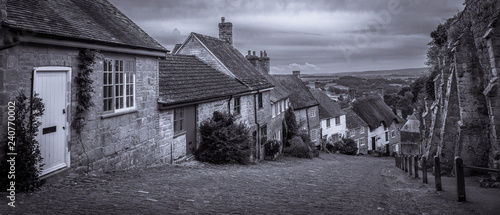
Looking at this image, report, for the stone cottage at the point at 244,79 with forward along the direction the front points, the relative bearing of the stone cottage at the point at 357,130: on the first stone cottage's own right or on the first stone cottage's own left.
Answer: on the first stone cottage's own left

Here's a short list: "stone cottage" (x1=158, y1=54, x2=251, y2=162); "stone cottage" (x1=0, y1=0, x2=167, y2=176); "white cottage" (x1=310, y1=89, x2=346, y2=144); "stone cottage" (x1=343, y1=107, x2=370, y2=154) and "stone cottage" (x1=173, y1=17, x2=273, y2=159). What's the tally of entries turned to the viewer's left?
0

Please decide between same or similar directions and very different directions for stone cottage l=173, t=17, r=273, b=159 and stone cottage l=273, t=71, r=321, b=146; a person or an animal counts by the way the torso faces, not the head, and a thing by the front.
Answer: same or similar directions

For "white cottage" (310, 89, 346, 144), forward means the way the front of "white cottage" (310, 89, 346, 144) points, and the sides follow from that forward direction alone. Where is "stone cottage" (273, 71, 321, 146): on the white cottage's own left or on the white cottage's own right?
on the white cottage's own right

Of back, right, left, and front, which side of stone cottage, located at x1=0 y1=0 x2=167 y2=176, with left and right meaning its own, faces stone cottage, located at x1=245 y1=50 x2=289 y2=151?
left

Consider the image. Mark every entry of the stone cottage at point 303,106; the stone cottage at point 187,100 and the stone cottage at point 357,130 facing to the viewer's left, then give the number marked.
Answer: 0

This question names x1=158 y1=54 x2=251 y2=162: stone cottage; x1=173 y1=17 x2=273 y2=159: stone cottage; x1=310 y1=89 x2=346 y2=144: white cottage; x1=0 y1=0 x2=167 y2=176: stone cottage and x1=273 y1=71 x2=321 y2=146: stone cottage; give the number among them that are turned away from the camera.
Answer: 0

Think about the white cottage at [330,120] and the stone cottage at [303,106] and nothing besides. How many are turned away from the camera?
0

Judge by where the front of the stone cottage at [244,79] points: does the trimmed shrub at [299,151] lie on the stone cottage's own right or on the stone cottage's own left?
on the stone cottage's own left

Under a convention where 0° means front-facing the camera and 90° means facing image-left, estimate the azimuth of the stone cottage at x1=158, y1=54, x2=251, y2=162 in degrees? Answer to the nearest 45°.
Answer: approximately 315°

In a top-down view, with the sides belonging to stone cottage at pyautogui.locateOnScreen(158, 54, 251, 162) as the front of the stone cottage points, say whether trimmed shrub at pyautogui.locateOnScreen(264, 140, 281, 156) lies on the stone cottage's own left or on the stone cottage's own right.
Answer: on the stone cottage's own left

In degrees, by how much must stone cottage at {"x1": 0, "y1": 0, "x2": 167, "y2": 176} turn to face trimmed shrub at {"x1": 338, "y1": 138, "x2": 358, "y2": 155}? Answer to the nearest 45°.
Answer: approximately 90° to its left

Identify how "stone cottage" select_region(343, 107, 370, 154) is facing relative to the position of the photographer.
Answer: facing the viewer and to the right of the viewer
